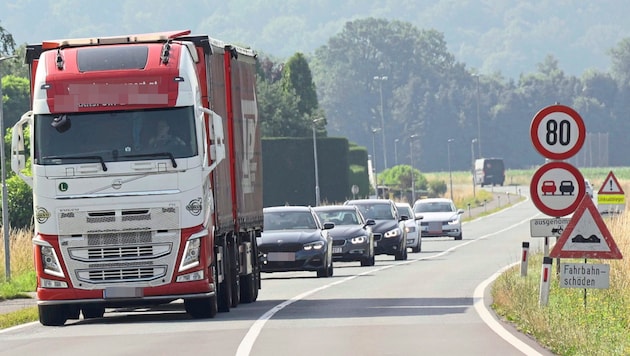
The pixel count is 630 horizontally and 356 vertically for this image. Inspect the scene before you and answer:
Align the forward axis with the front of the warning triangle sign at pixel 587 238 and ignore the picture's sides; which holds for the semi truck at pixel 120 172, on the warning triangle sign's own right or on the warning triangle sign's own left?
on the warning triangle sign's own right

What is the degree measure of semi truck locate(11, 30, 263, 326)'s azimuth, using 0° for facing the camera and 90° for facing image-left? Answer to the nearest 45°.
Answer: approximately 0°

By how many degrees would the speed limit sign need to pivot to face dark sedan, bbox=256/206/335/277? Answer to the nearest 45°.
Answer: approximately 135° to its right

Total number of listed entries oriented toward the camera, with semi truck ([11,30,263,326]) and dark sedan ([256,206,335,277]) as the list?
2
